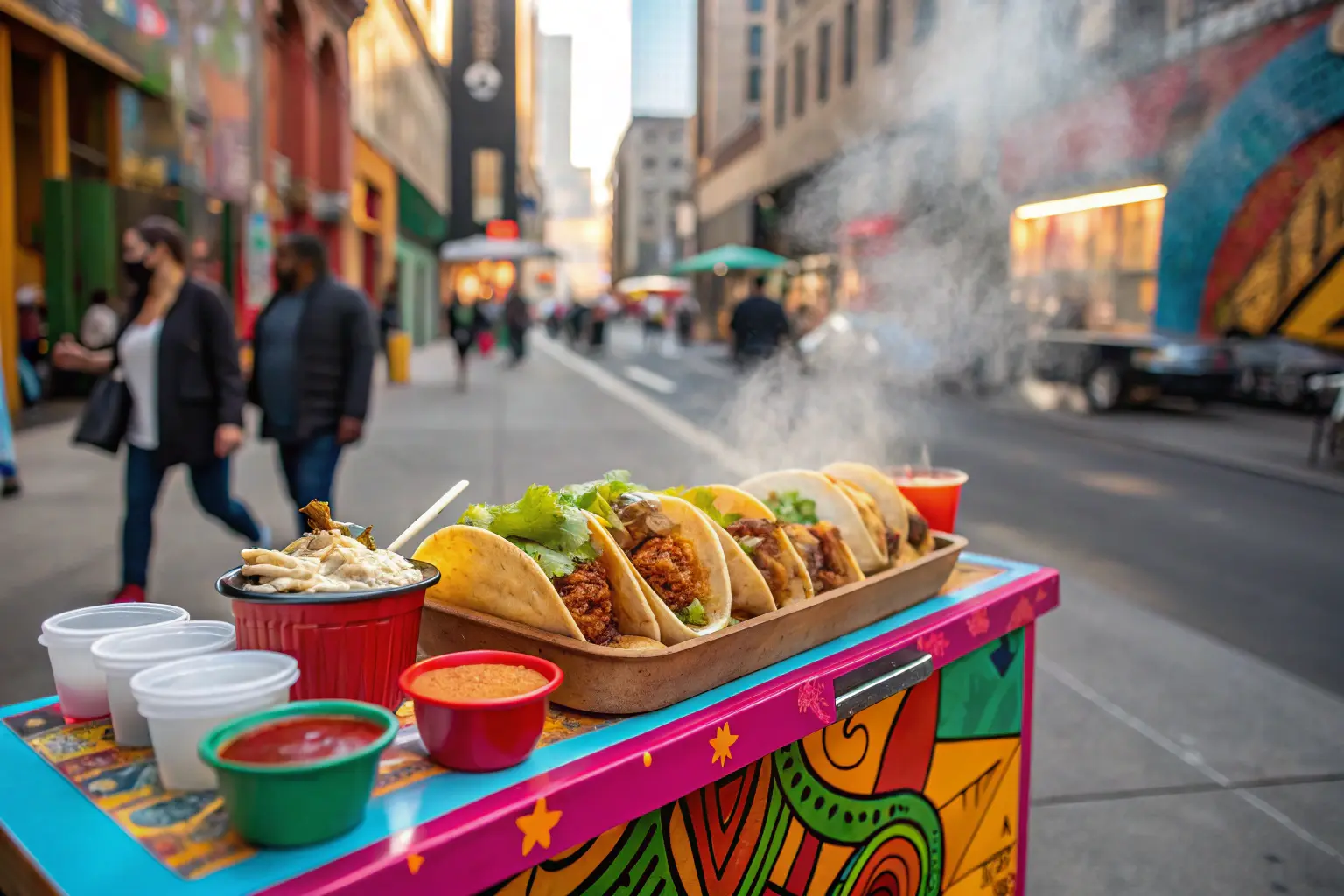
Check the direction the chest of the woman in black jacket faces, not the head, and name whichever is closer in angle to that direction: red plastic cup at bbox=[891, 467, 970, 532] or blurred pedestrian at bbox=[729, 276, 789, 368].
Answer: the red plastic cup

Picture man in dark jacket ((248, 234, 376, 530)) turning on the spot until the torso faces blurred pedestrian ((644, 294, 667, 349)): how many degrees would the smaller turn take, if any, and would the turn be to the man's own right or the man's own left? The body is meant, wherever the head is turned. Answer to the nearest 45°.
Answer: approximately 135° to the man's own right

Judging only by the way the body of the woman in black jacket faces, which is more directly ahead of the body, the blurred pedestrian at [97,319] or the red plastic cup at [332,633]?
the red plastic cup

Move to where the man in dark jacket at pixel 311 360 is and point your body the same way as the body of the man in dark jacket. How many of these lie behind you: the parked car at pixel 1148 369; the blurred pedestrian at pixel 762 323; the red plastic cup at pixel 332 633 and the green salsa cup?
2

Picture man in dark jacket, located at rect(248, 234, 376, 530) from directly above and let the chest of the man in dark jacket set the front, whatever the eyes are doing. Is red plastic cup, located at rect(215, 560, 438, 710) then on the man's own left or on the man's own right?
on the man's own left

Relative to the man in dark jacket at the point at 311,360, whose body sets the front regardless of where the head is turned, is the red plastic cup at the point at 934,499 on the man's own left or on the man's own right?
on the man's own left

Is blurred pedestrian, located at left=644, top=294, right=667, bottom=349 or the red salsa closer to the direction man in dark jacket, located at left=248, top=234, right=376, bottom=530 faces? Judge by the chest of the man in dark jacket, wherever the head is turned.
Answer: the red salsa
